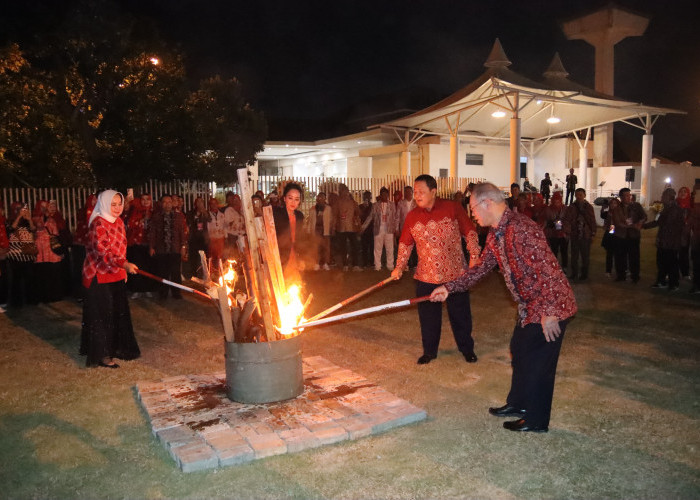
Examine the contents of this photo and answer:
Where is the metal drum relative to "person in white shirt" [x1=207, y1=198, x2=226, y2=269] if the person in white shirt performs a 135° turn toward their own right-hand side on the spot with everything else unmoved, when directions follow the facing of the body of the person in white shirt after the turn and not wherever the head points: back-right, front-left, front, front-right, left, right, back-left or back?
back-left

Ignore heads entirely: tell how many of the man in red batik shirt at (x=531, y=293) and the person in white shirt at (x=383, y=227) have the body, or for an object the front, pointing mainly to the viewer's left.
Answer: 1

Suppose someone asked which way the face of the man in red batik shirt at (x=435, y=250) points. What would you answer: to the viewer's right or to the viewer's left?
to the viewer's left

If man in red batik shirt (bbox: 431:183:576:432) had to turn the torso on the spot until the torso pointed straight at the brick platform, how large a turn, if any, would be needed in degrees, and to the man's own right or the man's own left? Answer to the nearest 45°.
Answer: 0° — they already face it

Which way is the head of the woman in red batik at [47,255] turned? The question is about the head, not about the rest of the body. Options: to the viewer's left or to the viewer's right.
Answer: to the viewer's right

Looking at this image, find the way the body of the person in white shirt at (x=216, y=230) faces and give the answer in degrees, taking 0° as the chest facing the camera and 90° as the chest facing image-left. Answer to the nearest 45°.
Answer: approximately 0°

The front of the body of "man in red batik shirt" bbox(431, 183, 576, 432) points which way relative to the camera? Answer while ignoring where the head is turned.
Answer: to the viewer's left

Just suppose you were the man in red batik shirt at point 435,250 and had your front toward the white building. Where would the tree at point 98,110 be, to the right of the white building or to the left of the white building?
left

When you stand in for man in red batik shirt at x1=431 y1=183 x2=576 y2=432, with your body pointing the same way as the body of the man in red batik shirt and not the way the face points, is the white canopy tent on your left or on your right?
on your right

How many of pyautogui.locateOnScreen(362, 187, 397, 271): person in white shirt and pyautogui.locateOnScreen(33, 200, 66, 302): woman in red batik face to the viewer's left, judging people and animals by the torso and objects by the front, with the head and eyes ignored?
0
